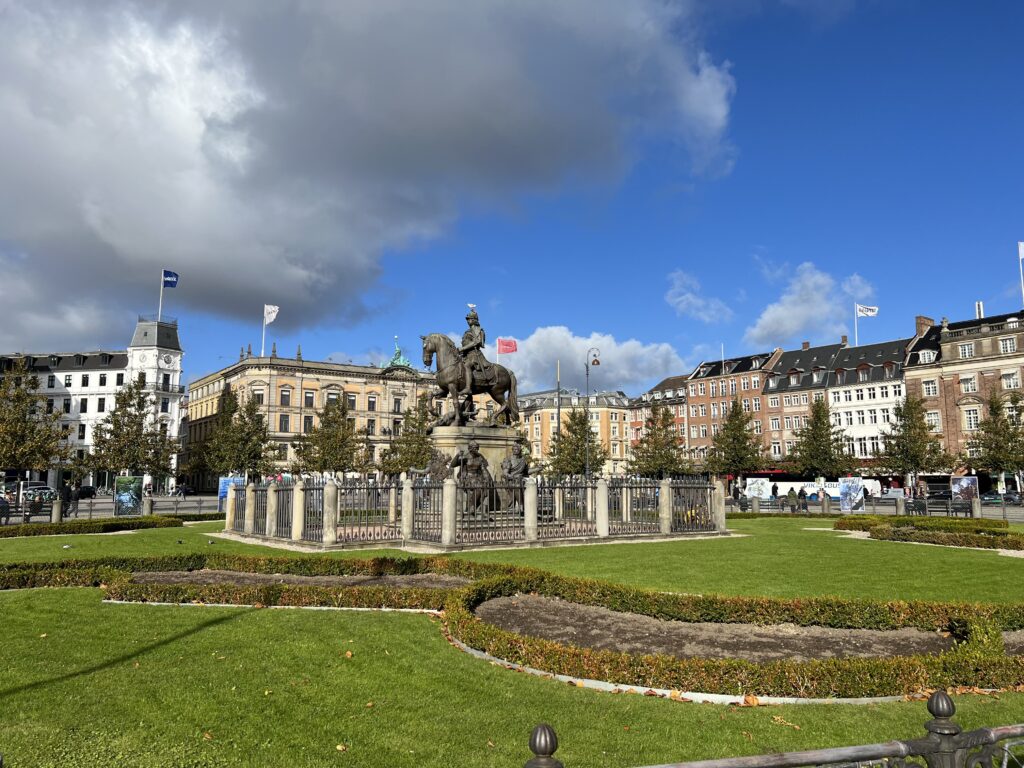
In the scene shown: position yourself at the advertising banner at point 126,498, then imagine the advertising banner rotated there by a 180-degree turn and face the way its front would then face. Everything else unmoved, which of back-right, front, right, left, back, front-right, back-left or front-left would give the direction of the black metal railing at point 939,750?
back

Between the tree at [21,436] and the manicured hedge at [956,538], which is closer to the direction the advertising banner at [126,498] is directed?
the manicured hedge

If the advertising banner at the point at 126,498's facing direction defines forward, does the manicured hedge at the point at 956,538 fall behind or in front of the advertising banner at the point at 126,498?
in front

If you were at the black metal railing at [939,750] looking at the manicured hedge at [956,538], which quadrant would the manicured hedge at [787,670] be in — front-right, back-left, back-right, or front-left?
front-left

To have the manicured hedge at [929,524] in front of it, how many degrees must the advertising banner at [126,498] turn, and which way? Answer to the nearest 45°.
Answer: approximately 45° to its left

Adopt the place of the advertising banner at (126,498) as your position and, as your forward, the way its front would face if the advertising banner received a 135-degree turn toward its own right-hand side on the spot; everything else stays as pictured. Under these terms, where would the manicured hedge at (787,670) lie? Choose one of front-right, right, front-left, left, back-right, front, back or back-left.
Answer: back-left

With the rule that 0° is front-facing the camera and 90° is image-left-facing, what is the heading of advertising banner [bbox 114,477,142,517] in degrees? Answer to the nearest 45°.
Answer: approximately 0°

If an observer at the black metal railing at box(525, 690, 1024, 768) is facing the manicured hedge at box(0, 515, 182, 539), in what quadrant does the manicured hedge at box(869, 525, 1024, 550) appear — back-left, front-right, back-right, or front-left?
front-right

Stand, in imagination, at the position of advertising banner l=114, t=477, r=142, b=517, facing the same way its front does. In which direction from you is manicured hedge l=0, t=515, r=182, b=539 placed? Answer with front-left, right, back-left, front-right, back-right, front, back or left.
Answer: front

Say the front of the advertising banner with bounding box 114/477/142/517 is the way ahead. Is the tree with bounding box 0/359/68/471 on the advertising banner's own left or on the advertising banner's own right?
on the advertising banner's own right
